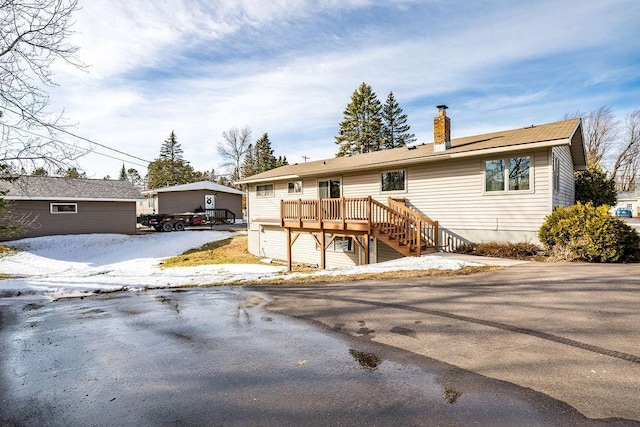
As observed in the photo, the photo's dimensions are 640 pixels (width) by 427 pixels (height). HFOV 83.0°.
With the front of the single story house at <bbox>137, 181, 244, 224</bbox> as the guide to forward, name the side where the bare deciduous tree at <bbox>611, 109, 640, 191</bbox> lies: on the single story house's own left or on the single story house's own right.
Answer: on the single story house's own left

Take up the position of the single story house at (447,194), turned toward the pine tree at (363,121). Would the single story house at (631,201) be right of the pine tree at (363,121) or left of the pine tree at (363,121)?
right

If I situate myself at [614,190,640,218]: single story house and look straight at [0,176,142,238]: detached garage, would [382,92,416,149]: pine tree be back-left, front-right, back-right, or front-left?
front-right

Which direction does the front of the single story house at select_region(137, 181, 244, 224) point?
toward the camera

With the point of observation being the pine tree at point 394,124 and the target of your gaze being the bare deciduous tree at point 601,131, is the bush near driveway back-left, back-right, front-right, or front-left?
front-right

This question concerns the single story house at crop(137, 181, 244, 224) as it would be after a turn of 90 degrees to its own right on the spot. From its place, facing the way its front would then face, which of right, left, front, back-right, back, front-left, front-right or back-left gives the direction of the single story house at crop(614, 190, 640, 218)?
back

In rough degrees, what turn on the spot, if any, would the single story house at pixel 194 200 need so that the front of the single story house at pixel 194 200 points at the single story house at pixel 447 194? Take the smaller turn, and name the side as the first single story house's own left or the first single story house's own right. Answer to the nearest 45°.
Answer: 0° — it already faces it

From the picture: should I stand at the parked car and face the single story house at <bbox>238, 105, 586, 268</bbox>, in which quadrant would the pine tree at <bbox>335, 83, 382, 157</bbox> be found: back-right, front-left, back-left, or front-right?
front-right

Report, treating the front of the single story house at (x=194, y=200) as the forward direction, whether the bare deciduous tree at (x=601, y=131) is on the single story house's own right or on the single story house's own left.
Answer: on the single story house's own left

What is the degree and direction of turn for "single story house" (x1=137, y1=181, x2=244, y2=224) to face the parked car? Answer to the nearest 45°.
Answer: approximately 90° to its left

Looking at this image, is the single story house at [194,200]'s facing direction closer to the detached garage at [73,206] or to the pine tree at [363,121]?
the detached garage

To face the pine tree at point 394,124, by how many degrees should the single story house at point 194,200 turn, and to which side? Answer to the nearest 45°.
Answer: approximately 90° to its left

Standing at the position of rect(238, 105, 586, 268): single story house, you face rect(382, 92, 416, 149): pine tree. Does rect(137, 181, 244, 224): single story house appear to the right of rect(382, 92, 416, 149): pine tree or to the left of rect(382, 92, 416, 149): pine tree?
left

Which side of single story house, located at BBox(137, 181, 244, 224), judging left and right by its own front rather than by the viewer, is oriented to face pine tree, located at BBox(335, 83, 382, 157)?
left

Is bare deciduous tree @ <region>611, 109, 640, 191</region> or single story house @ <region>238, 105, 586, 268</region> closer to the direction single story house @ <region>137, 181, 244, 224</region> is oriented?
the single story house

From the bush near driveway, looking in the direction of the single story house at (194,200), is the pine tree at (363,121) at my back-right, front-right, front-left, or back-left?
front-right
